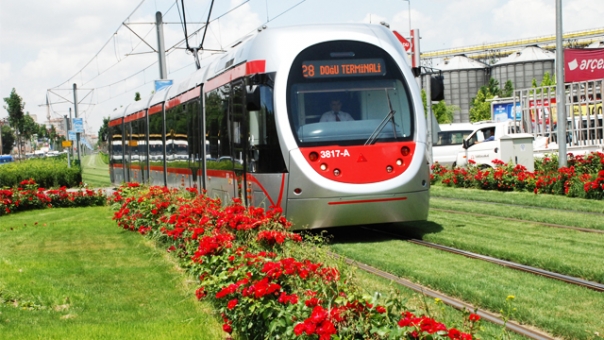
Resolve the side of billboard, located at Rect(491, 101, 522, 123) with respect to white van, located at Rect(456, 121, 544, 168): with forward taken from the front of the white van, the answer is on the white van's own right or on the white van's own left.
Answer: on the white van's own right

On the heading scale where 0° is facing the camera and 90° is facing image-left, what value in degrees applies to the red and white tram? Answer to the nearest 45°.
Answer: approximately 315°

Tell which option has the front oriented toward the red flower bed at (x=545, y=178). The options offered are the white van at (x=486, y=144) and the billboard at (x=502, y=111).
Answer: the billboard

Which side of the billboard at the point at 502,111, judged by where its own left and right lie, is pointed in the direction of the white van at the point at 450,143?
front

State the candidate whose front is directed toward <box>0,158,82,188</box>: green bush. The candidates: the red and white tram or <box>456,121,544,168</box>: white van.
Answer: the white van

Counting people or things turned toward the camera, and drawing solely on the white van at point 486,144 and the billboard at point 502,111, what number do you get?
1

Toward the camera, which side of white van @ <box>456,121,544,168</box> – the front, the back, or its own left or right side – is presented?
left

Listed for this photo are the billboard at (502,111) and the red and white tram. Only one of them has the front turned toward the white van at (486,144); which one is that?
the billboard

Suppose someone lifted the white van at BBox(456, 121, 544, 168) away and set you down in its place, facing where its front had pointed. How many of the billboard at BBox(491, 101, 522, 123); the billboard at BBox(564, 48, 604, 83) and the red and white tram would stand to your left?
1

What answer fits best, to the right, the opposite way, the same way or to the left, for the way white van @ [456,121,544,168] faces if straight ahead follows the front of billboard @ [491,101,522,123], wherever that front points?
to the right
